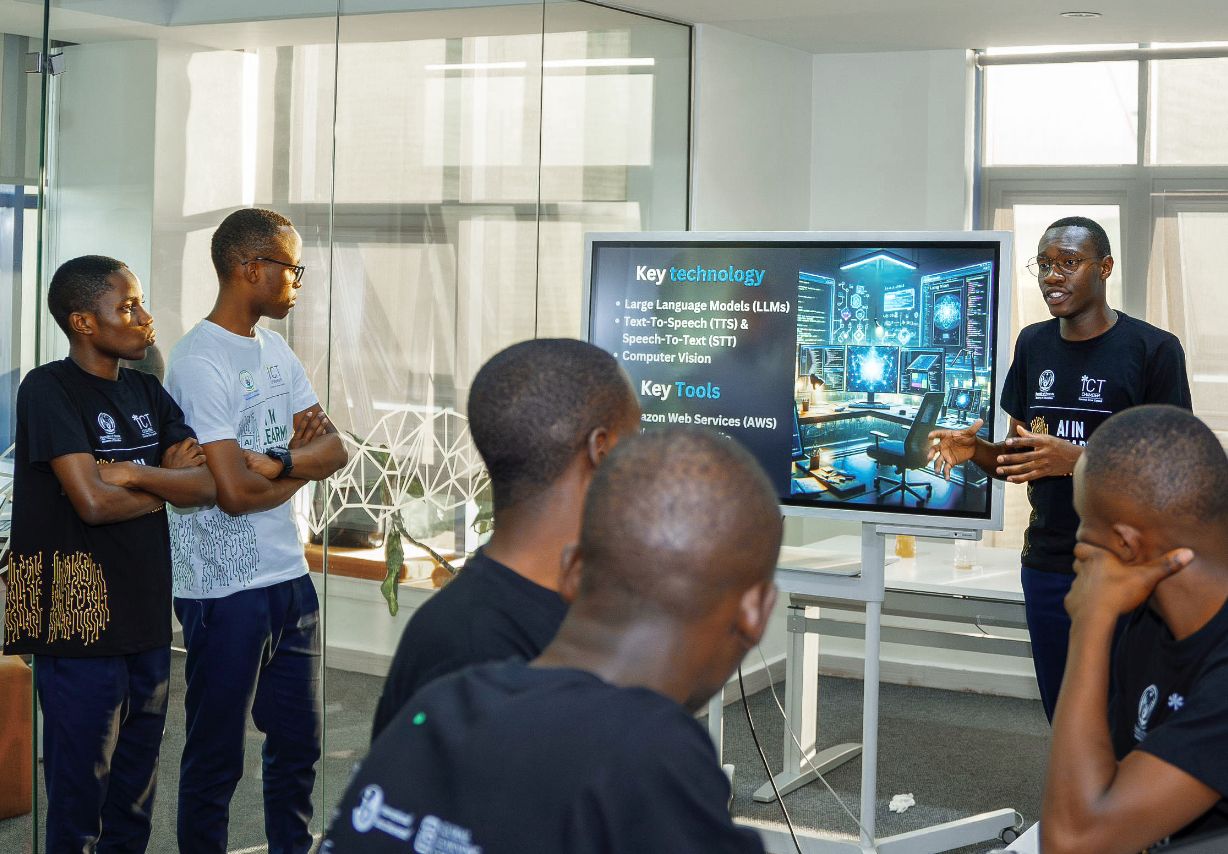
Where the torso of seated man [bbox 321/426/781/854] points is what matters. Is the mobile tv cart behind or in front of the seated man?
in front

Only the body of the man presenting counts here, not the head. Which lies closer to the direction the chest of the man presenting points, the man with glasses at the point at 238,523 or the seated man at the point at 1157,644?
the man with glasses

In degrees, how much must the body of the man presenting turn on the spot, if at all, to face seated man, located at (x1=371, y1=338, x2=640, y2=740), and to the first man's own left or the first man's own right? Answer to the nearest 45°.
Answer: approximately 45° to the first man's own left

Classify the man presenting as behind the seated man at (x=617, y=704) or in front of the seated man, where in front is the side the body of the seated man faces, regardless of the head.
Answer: in front

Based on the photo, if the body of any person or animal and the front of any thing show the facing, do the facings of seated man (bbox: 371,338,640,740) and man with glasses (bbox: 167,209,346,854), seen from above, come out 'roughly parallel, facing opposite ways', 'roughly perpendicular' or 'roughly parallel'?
roughly perpendicular

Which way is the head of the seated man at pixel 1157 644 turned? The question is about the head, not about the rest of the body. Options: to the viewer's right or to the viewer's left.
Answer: to the viewer's left

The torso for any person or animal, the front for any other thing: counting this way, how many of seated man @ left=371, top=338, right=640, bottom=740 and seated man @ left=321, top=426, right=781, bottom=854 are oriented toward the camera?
0

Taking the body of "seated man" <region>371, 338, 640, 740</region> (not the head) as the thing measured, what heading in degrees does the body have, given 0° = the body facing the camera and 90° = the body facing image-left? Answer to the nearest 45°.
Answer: approximately 225°

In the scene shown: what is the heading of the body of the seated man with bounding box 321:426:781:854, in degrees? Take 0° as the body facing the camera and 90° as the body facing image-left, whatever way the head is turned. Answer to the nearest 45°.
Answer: approximately 225°

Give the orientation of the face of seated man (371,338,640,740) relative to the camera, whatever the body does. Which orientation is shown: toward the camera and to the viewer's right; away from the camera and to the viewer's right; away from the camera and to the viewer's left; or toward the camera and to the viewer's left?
away from the camera and to the viewer's right

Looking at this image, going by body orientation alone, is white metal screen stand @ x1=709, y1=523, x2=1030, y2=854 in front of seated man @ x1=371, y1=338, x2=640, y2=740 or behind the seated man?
in front

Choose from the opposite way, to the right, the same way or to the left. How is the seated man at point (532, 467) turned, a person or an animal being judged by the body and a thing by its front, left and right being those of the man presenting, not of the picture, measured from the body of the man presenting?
the opposite way
